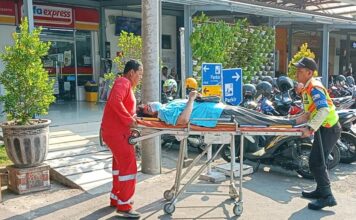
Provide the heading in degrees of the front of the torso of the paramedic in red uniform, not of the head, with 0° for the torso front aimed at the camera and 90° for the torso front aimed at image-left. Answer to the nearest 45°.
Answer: approximately 270°

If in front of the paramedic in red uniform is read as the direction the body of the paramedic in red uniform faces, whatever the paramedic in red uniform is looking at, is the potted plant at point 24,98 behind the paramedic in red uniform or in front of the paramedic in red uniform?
behind

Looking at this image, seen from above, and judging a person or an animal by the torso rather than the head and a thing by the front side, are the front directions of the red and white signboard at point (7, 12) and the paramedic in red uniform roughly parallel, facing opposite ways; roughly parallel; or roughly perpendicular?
roughly perpendicular

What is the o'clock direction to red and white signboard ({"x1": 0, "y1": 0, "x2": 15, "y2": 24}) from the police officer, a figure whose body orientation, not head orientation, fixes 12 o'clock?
The red and white signboard is roughly at 1 o'clock from the police officer.

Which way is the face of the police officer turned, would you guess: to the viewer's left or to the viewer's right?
to the viewer's left

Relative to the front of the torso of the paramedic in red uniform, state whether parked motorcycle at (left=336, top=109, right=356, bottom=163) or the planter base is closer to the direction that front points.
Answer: the parked motorcycle

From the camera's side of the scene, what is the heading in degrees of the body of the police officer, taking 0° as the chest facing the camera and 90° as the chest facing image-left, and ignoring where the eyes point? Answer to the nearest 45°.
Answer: approximately 90°

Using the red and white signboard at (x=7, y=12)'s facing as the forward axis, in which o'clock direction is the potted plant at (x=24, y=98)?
The potted plant is roughly at 12 o'clock from the red and white signboard.

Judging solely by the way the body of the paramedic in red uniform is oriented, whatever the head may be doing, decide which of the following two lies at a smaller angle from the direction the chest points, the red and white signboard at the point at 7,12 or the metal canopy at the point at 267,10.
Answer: the metal canopy

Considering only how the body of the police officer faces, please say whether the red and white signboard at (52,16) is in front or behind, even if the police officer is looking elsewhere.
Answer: in front
